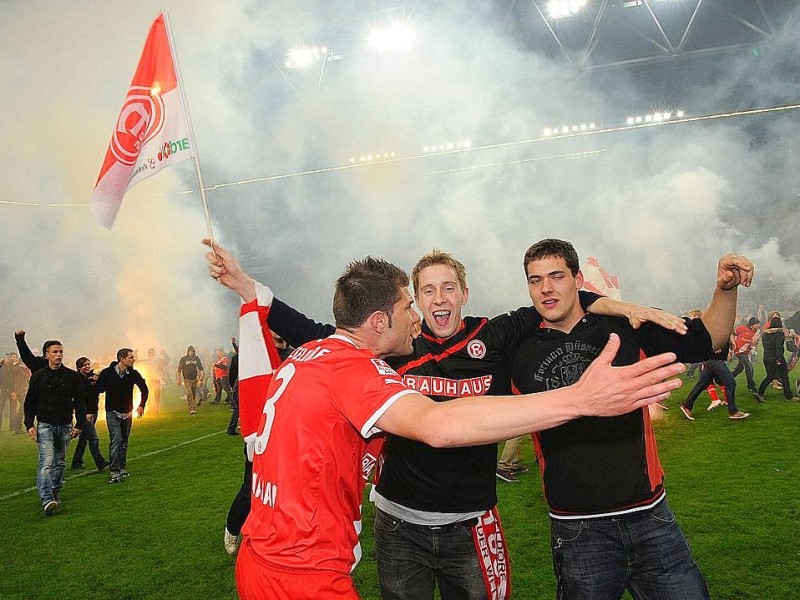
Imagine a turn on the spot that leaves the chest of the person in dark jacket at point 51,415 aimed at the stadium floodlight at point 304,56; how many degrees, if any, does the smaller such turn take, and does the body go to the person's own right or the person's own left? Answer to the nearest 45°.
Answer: approximately 135° to the person's own left

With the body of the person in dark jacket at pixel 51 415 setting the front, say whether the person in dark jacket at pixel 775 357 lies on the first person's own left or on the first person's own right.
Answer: on the first person's own left

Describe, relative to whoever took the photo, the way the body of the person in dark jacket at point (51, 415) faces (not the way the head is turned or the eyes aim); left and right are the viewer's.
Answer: facing the viewer

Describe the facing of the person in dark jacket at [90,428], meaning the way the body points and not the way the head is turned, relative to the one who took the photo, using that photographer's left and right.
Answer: facing the viewer and to the right of the viewer

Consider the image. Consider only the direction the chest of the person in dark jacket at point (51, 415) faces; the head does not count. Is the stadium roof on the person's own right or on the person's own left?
on the person's own left
